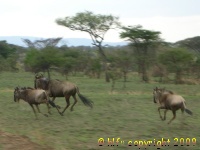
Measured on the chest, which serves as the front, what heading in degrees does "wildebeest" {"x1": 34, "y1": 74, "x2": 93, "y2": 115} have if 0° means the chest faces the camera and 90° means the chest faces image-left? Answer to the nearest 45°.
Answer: approximately 90°

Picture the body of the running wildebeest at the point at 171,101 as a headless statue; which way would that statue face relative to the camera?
to the viewer's left

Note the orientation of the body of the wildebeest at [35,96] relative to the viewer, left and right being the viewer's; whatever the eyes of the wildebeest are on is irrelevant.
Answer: facing to the left of the viewer

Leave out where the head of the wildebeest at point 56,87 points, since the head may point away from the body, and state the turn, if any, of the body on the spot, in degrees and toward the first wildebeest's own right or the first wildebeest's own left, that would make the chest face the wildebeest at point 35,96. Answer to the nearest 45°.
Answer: approximately 45° to the first wildebeest's own left

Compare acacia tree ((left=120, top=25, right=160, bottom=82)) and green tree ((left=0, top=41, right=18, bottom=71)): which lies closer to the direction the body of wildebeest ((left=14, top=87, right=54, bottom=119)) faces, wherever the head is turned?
the green tree

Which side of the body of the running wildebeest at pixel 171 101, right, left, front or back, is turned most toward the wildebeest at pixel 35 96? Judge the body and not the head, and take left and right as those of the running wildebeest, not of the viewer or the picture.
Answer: front
